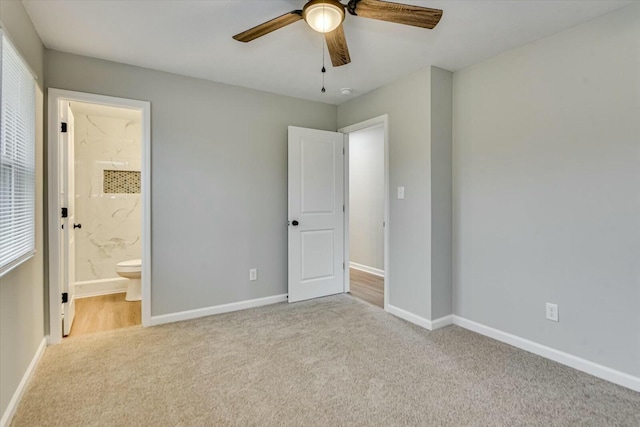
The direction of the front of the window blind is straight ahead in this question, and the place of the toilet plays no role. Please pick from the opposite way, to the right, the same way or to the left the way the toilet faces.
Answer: the opposite way

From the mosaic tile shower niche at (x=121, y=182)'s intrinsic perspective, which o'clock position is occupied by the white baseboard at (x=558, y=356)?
The white baseboard is roughly at 11 o'clock from the mosaic tile shower niche.

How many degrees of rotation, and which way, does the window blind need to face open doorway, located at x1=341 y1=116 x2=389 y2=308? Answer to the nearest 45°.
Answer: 0° — it already faces it

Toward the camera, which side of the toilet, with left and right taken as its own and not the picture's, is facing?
left

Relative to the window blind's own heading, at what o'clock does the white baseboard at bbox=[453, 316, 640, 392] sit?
The white baseboard is roughly at 1 o'clock from the window blind.

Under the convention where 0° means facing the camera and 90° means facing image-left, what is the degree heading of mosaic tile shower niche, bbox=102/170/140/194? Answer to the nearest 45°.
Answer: approximately 0°

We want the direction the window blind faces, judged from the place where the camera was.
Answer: facing to the right of the viewer

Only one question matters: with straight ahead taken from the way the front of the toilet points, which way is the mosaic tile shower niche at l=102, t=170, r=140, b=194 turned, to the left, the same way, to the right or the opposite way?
to the left

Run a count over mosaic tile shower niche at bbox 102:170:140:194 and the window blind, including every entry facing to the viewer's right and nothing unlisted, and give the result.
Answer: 1

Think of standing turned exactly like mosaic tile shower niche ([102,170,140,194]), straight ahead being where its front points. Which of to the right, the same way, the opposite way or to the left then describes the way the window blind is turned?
to the left

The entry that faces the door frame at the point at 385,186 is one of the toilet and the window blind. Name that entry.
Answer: the window blind
